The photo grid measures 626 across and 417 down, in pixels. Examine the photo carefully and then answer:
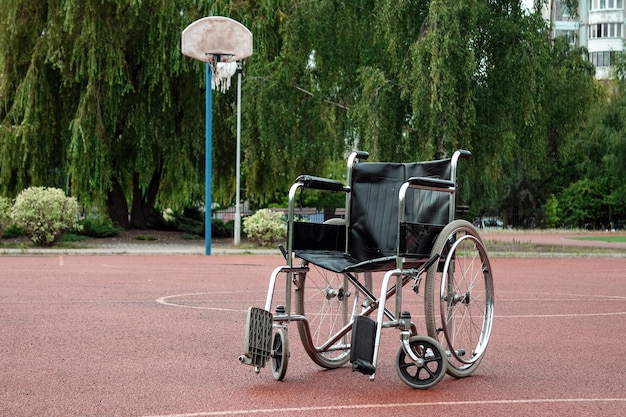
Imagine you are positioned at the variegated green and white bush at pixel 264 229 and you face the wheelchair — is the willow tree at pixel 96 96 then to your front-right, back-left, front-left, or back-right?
back-right

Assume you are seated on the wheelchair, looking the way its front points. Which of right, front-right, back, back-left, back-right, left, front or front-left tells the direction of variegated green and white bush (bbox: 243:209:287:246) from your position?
back-right

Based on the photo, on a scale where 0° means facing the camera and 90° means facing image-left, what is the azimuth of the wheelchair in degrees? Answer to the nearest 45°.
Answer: approximately 45°

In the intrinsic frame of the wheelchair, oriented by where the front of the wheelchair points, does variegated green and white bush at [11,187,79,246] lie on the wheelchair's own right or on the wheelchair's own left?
on the wheelchair's own right

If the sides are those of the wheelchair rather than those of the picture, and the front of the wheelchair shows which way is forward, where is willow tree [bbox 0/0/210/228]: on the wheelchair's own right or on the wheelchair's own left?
on the wheelchair's own right
